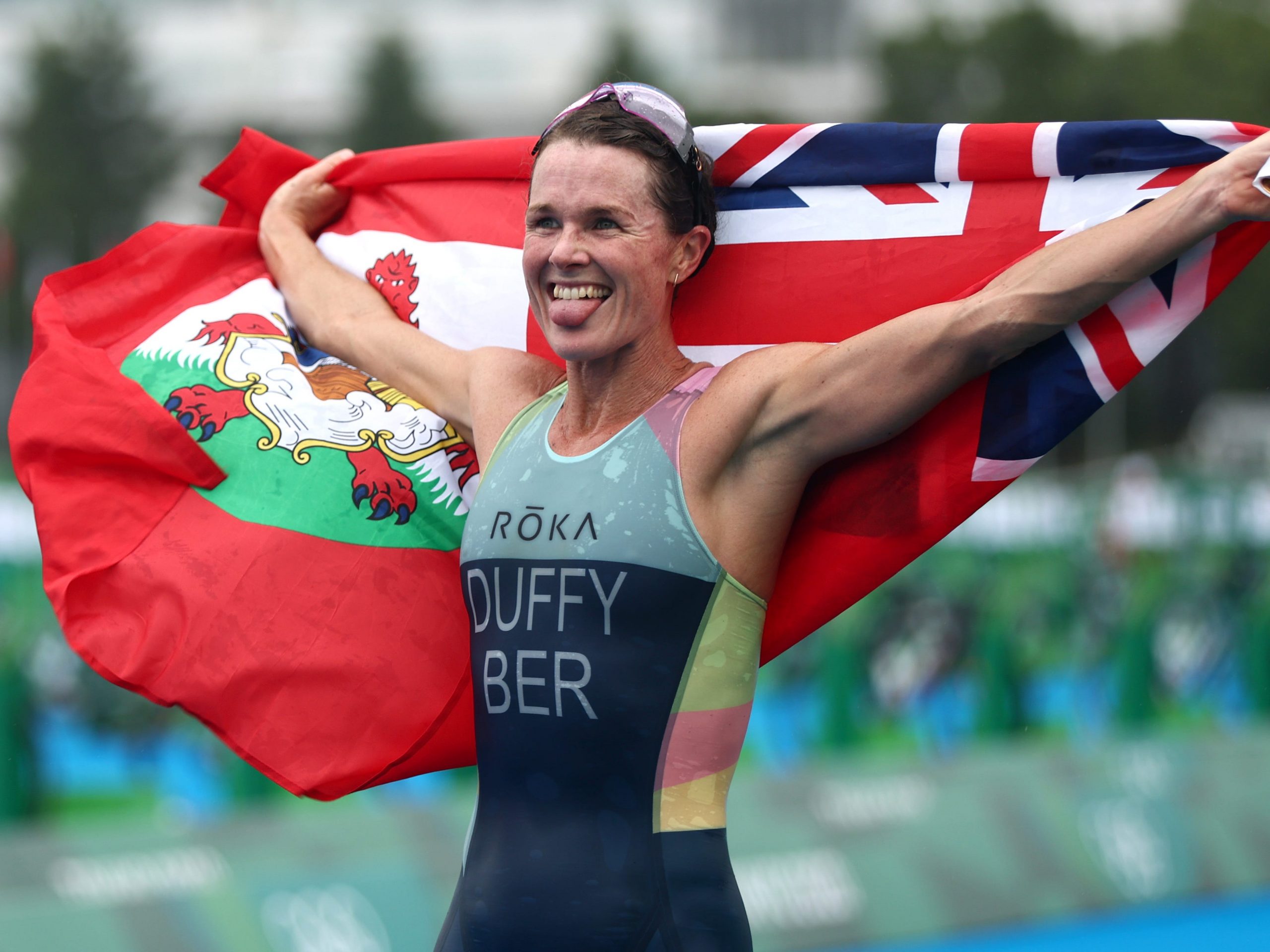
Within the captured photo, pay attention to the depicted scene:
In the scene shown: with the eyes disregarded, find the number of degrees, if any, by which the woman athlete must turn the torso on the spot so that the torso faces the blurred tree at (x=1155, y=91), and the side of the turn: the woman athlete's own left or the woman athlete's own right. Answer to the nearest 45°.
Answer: approximately 135° to the woman athlete's own right

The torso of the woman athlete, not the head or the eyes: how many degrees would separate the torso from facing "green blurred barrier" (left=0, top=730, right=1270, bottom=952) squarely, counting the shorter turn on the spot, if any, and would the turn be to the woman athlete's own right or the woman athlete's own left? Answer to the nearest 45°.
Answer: approximately 135° to the woman athlete's own right

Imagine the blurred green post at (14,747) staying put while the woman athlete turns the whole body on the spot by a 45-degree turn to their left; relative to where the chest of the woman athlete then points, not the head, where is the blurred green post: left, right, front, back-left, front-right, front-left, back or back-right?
back-right

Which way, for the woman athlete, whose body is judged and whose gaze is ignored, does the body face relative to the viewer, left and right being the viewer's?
facing the viewer and to the left of the viewer

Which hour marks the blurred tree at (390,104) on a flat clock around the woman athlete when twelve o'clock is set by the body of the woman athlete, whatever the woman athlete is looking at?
The blurred tree is roughly at 4 o'clock from the woman athlete.

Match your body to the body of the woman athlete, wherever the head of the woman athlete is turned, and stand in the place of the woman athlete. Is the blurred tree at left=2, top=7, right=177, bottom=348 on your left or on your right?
on your right

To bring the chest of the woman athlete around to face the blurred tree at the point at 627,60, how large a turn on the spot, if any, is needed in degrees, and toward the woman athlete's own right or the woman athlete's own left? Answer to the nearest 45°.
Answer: approximately 135° to the woman athlete's own right
